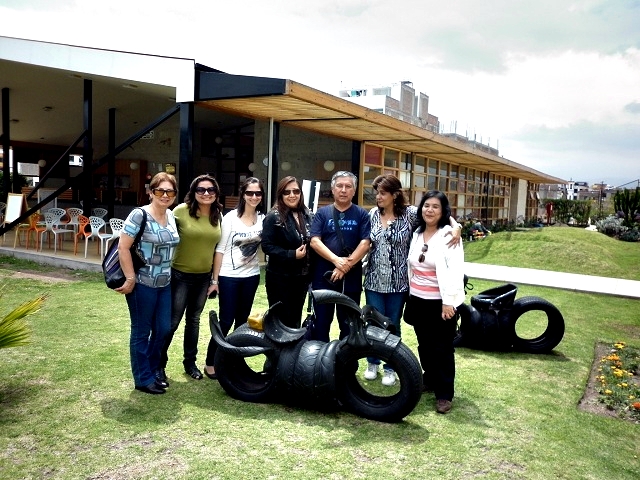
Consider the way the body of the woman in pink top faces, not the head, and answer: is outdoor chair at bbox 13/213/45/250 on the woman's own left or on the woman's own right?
on the woman's own right

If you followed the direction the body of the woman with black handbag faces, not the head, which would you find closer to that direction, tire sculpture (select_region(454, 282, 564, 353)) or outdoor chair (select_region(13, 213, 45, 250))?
the tire sculpture

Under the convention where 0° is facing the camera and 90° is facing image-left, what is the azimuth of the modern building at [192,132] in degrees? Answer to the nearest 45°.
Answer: approximately 315°

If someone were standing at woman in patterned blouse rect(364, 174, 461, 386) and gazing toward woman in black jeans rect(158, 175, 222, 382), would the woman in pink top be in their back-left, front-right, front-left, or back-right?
back-left

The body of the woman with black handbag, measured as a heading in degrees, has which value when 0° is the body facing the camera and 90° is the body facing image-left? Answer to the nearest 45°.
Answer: approximately 315°

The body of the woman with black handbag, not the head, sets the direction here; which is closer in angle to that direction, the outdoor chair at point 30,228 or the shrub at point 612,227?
the shrub

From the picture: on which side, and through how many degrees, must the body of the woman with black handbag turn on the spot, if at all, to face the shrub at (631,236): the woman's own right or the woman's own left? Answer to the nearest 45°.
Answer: approximately 90° to the woman's own left

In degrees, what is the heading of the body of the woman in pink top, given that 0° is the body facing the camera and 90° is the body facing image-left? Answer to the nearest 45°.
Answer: approximately 45°

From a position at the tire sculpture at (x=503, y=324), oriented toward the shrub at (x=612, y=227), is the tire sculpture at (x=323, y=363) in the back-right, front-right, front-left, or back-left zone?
back-left
